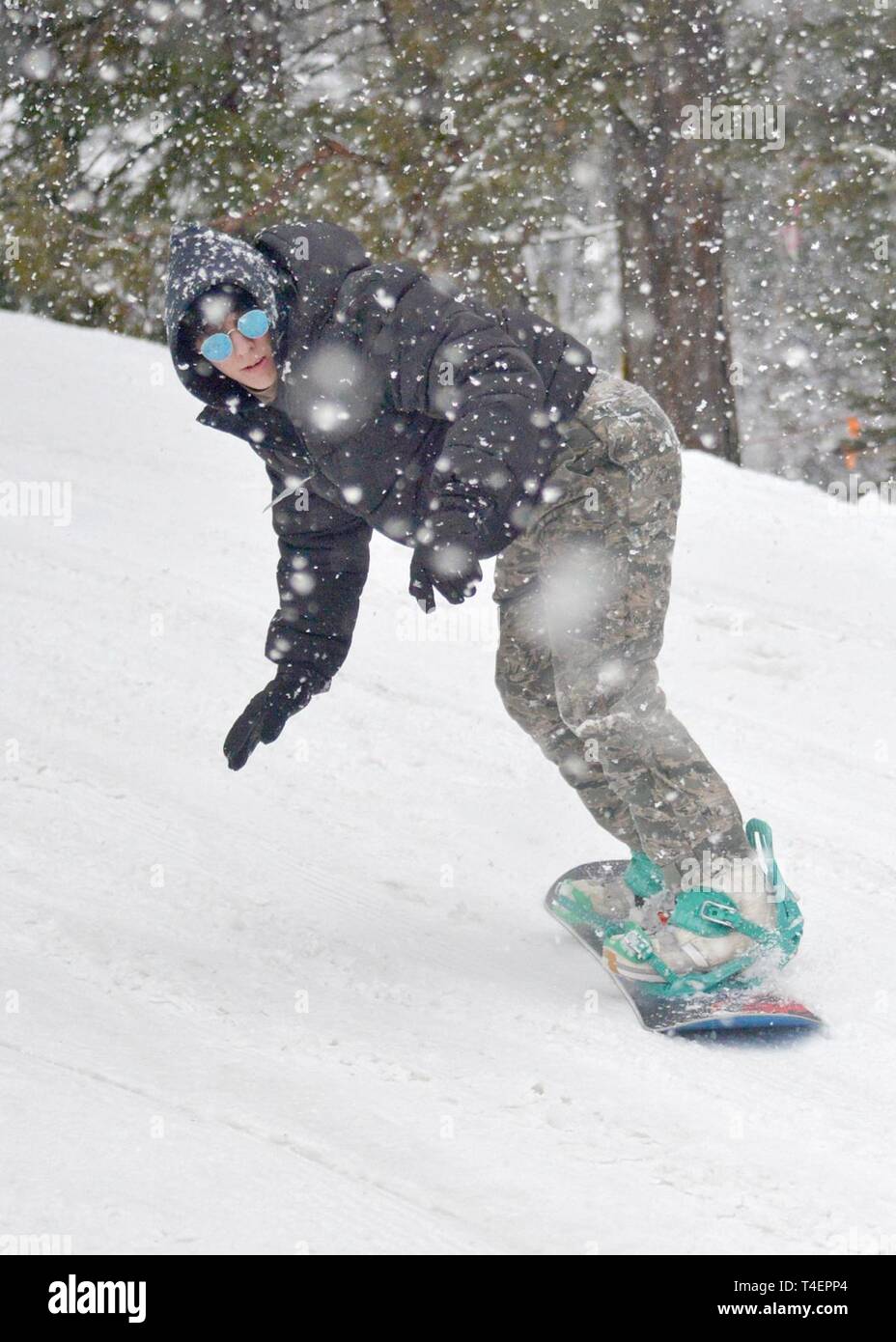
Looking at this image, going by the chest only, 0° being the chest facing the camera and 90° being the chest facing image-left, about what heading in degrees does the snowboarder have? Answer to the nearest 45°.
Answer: approximately 45°

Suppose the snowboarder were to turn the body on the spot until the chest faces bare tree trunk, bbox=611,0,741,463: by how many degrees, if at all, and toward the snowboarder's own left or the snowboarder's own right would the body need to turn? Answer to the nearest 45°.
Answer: approximately 135° to the snowboarder's own right
